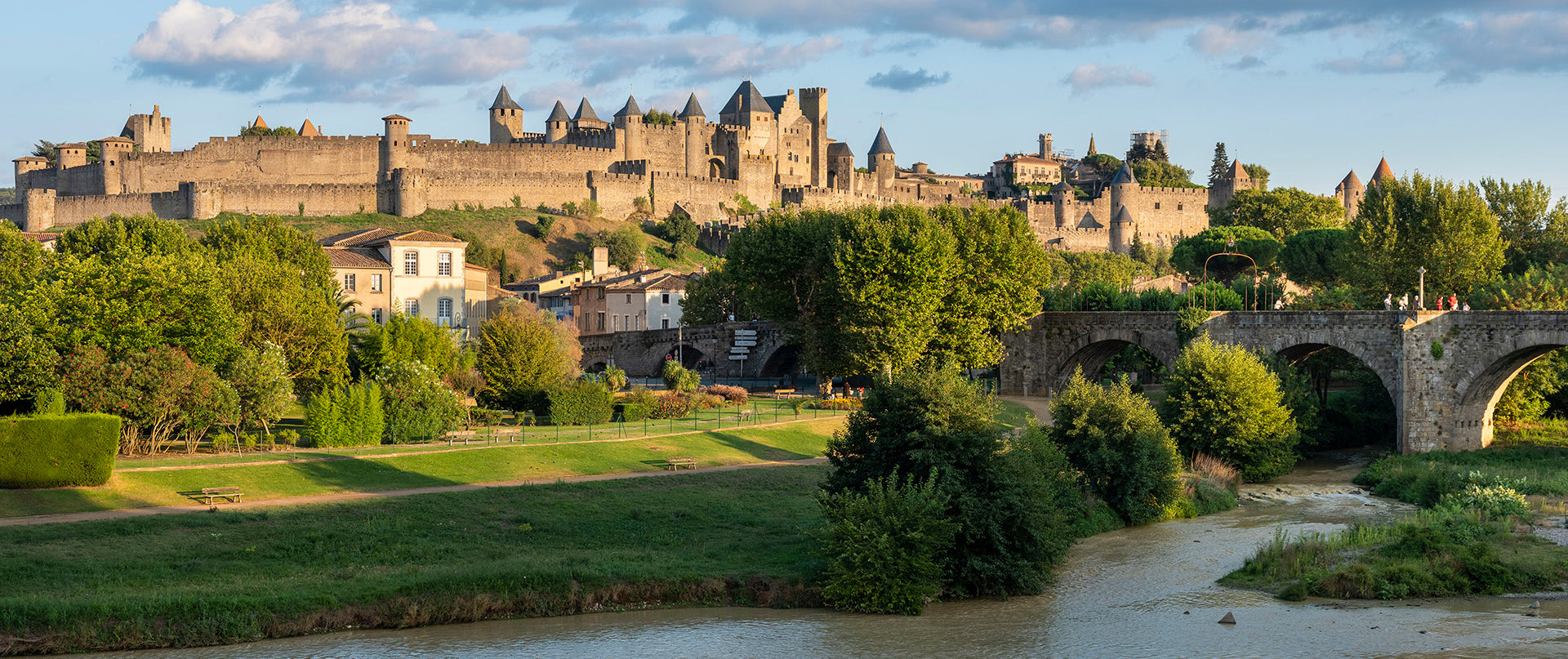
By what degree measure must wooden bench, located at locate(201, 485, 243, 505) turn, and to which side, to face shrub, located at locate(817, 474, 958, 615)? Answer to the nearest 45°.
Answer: approximately 45° to its left

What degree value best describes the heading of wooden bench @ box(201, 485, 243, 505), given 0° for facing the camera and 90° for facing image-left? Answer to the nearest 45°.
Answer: approximately 0°

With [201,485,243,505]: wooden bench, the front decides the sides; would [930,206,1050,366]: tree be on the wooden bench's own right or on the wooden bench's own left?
on the wooden bench's own left

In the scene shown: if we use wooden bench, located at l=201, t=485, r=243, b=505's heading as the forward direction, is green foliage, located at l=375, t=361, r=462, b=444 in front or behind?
behind

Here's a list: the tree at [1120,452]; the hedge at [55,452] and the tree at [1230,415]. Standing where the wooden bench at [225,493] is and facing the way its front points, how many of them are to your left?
2

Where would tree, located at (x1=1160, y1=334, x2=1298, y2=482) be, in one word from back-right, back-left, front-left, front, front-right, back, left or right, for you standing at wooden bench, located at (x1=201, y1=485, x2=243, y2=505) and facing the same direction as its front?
left

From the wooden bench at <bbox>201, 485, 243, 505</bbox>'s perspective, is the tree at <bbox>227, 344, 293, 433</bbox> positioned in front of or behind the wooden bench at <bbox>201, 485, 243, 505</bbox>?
behind

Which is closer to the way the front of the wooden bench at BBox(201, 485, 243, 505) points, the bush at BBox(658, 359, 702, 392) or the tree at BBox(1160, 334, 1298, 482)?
the tree

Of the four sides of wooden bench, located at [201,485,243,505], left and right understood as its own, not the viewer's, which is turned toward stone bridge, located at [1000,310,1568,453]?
left

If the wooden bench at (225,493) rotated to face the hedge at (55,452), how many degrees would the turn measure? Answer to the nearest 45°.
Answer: approximately 90° to its right

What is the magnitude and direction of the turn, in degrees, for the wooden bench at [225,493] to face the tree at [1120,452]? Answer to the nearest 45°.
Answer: approximately 90° to its left
